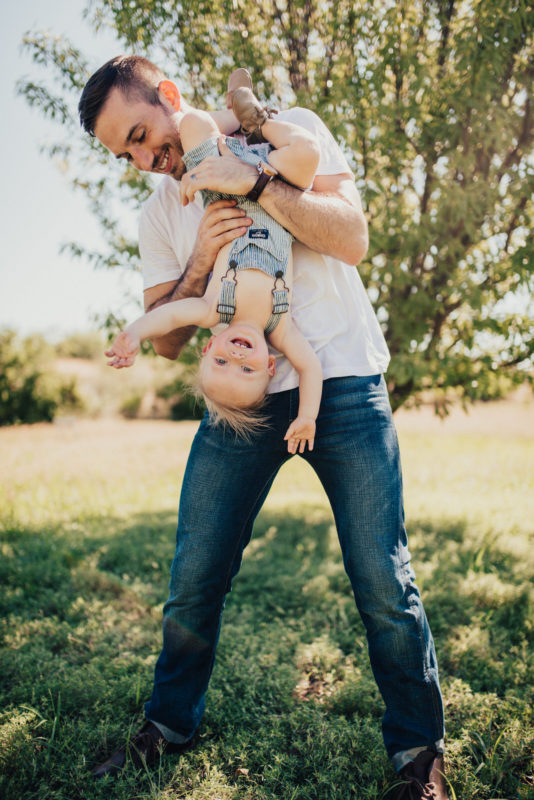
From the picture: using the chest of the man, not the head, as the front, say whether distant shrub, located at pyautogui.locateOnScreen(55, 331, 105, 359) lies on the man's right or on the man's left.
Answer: on the man's right

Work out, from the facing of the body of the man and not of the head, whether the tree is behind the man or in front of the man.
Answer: behind

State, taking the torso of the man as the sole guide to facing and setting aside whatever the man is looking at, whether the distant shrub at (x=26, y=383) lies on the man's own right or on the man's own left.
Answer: on the man's own right

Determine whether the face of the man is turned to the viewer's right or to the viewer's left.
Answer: to the viewer's left

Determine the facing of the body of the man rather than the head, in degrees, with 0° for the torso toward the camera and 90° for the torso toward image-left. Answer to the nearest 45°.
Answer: approximately 45°

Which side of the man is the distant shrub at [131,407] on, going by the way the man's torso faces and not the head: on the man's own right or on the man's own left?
on the man's own right
